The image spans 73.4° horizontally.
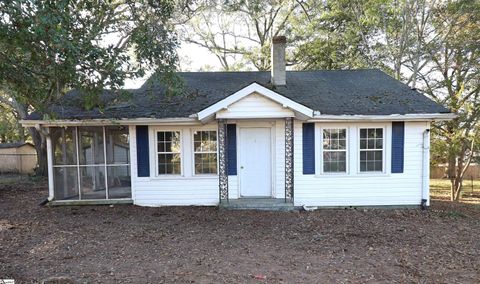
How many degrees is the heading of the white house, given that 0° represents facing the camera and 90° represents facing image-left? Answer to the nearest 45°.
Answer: approximately 0°

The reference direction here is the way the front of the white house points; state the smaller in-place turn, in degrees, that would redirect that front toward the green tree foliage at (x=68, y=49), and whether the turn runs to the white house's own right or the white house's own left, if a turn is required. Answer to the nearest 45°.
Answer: approximately 45° to the white house's own right
